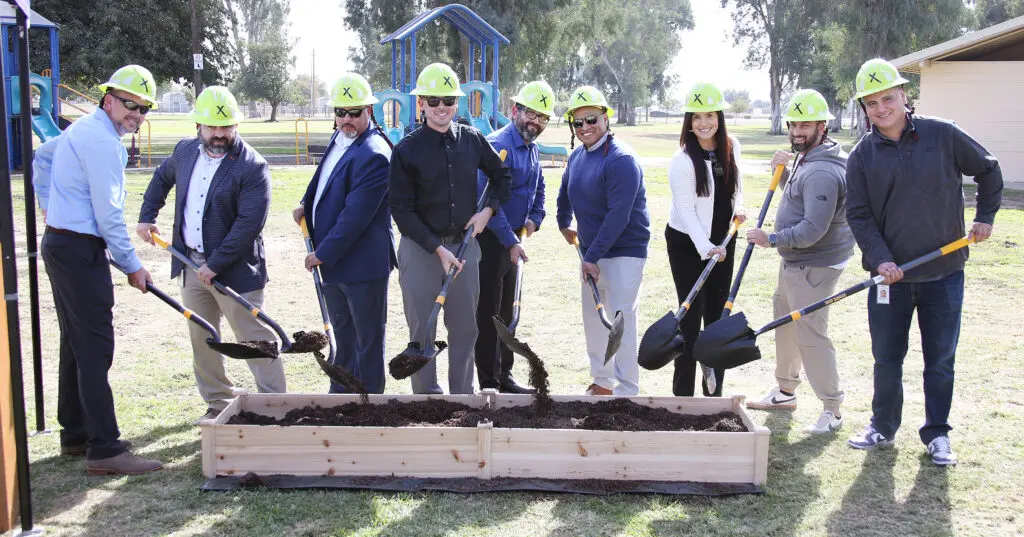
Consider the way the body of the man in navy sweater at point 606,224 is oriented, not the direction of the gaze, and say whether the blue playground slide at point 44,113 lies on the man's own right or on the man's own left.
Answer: on the man's own right

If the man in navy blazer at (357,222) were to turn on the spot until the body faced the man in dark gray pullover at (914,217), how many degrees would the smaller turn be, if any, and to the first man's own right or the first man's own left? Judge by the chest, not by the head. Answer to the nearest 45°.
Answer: approximately 135° to the first man's own left

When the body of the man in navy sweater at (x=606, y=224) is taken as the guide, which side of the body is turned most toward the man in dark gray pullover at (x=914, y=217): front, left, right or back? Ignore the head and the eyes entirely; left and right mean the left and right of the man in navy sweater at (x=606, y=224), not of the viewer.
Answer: left

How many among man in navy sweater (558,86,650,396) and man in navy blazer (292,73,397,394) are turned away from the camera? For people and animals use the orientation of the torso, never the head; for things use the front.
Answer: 0

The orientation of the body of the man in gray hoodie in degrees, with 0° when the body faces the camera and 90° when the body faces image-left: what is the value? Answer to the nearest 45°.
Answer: approximately 45°

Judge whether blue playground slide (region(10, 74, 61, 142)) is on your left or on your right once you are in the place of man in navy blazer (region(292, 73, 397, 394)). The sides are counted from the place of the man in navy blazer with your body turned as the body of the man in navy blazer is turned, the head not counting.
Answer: on your right

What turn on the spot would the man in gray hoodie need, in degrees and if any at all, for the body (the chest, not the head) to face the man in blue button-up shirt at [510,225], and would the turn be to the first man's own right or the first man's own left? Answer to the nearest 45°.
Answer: approximately 45° to the first man's own right
